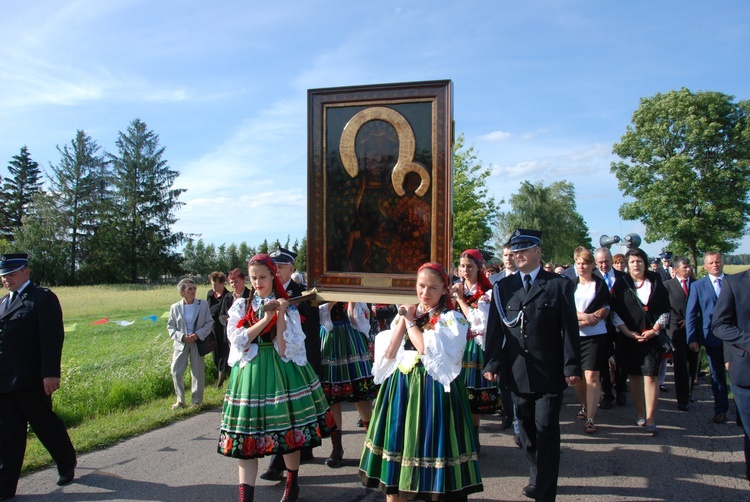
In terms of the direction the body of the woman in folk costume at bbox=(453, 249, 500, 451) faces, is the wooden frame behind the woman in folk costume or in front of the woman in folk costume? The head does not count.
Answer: in front

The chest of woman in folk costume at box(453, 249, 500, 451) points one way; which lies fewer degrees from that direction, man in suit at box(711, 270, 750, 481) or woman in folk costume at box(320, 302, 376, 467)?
the woman in folk costume

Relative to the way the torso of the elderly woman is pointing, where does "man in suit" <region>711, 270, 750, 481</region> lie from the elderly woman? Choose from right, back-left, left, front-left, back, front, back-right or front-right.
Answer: front-left

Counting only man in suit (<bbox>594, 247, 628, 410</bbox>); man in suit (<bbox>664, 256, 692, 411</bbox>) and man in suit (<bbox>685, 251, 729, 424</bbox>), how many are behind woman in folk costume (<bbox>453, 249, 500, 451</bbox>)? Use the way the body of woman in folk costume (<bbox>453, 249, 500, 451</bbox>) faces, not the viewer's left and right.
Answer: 3

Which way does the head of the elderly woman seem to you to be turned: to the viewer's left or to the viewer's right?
to the viewer's right

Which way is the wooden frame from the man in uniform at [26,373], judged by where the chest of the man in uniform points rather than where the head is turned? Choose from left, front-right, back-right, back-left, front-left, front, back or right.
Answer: left

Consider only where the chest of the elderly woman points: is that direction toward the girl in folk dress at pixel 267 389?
yes

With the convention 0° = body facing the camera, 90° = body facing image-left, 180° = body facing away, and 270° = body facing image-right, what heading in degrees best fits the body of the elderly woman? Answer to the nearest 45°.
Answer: approximately 0°

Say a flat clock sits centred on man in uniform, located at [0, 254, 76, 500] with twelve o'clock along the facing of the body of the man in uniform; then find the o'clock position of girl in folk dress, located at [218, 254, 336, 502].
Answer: The girl in folk dress is roughly at 9 o'clock from the man in uniform.
